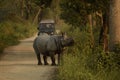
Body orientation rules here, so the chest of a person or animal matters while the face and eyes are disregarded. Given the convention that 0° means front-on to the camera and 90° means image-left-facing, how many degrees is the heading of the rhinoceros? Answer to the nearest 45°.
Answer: approximately 225°
